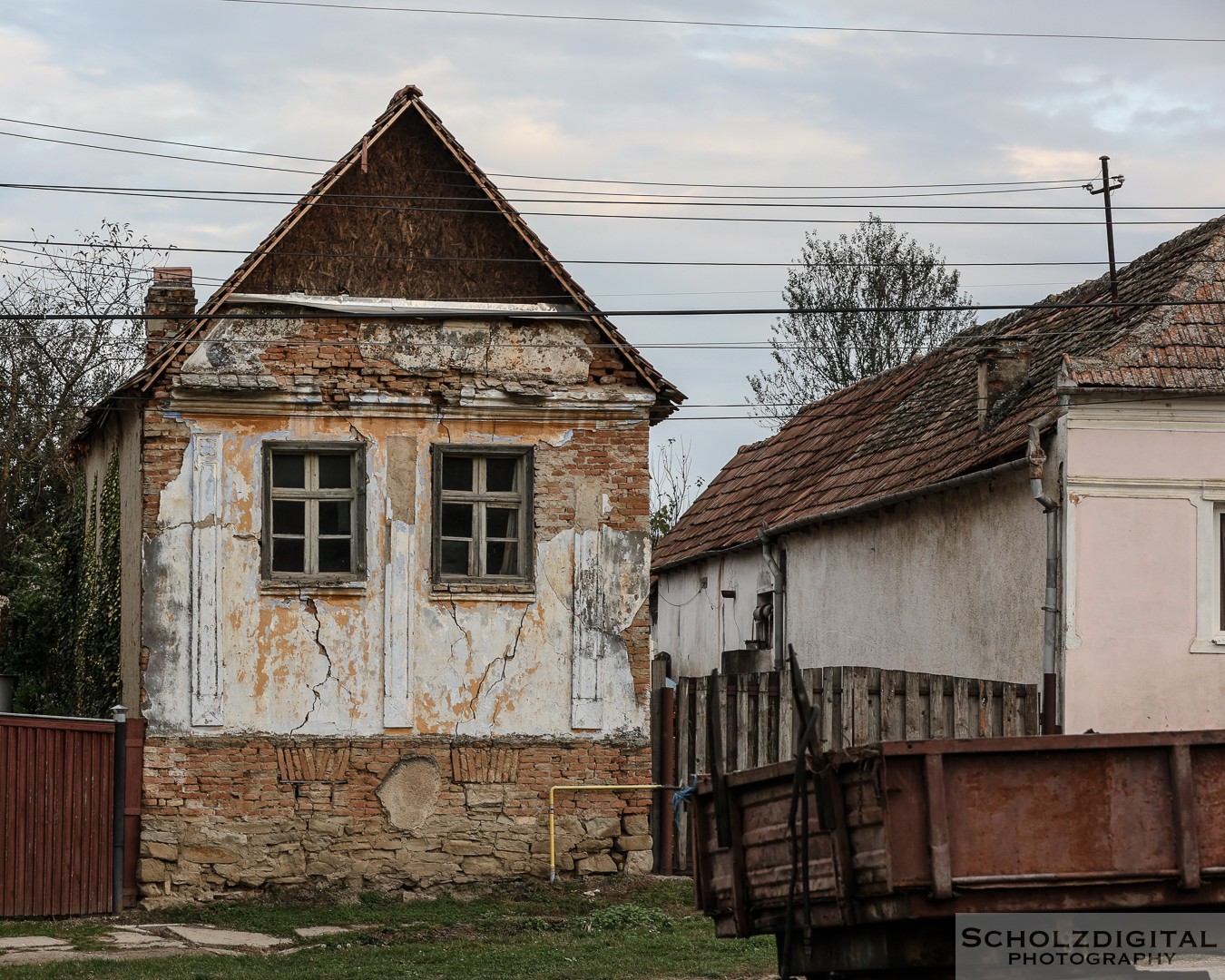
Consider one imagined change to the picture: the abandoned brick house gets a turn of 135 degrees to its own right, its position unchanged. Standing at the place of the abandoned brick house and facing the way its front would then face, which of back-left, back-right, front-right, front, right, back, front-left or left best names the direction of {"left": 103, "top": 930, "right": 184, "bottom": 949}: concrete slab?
left

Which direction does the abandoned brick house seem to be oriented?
toward the camera

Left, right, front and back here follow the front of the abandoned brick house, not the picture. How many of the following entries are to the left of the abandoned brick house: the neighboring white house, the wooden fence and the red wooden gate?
2

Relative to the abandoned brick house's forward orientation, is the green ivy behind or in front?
behind

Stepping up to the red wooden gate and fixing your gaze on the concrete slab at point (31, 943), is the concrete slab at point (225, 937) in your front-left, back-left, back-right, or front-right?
front-left

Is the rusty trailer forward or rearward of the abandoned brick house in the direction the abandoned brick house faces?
forward

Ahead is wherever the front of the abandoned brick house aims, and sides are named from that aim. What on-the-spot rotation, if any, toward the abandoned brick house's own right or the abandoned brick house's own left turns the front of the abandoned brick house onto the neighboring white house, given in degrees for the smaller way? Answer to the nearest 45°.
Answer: approximately 90° to the abandoned brick house's own left

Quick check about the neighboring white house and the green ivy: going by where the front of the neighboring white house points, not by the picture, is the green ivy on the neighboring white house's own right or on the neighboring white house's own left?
on the neighboring white house's own right

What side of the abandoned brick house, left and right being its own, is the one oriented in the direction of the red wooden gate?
right
